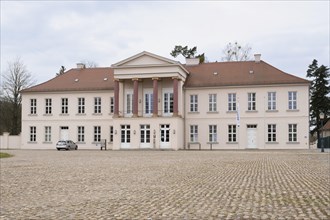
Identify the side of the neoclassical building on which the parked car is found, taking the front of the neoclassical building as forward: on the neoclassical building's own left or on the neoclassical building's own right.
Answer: on the neoclassical building's own right

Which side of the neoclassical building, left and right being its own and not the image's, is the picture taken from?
front
